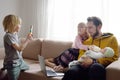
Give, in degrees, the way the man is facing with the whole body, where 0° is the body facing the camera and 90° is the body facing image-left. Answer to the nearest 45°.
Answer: approximately 45°

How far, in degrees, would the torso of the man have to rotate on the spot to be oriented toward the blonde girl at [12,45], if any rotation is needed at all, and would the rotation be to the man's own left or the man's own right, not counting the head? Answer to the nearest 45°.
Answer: approximately 45° to the man's own right

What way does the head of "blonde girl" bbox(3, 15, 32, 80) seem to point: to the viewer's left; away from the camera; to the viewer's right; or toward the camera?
to the viewer's right

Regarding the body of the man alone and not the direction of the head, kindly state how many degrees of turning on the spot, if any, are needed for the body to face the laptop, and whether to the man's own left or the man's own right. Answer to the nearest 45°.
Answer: approximately 45° to the man's own right
